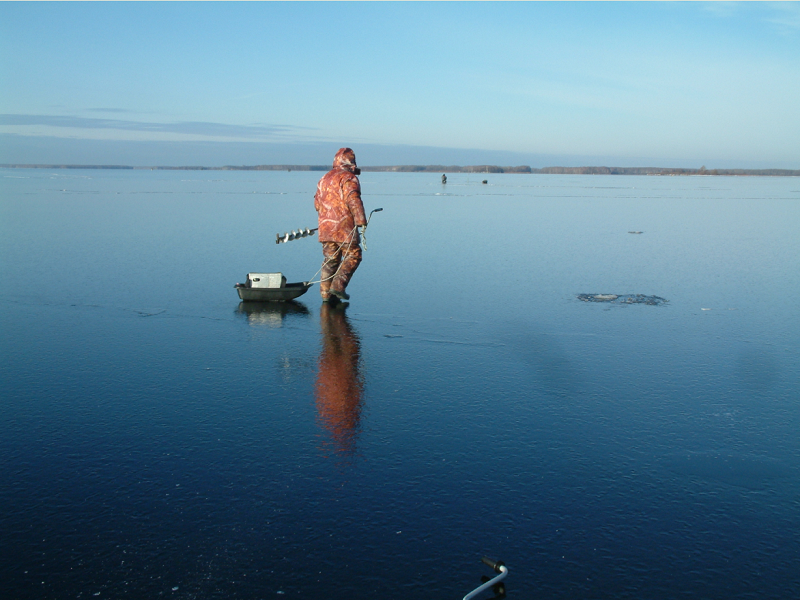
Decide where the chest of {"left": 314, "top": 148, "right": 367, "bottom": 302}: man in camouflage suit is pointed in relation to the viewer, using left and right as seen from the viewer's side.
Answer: facing away from the viewer and to the right of the viewer
